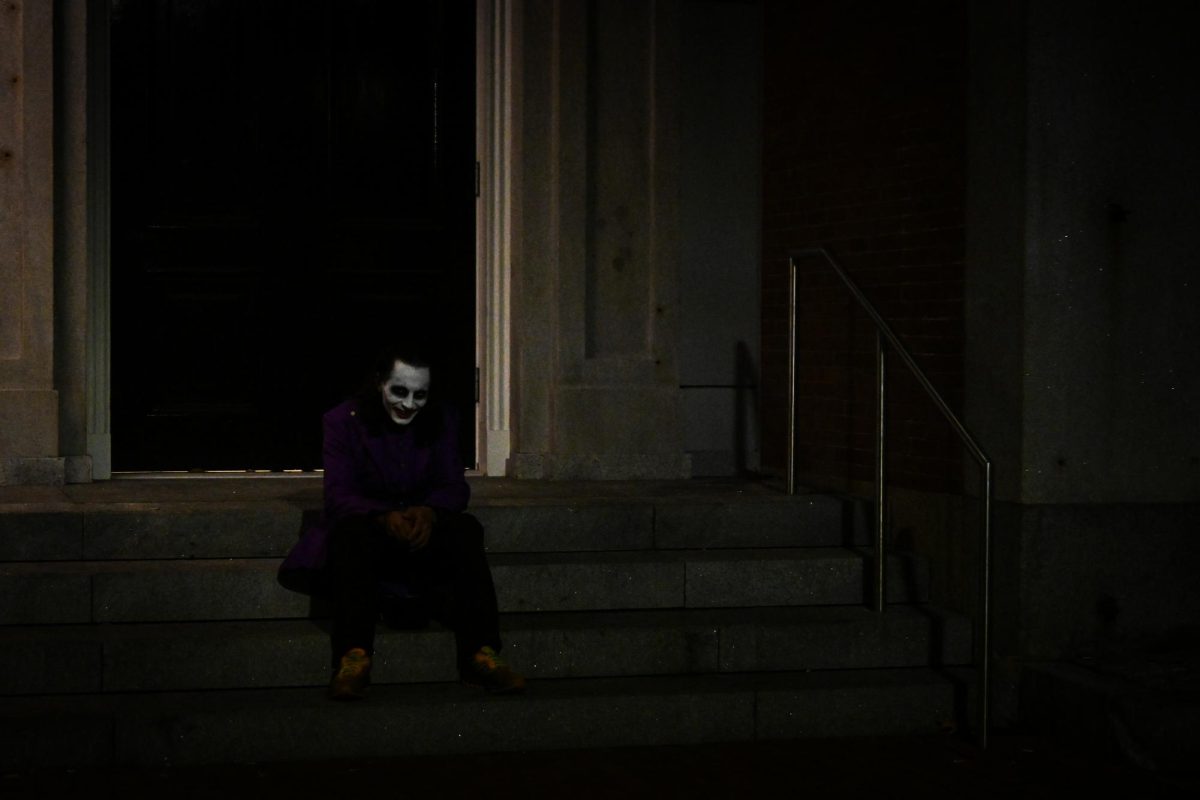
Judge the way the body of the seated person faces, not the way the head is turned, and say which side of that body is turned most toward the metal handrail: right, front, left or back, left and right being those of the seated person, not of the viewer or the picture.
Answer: left

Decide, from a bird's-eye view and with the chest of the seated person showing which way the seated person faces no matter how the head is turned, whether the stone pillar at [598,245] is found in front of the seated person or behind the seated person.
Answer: behind

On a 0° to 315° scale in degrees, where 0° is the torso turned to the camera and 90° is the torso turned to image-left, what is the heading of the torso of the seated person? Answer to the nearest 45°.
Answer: approximately 0°

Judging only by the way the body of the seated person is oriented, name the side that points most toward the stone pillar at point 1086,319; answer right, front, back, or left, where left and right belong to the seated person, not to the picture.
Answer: left

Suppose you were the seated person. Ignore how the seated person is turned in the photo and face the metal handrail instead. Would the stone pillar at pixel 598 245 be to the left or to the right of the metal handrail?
left
